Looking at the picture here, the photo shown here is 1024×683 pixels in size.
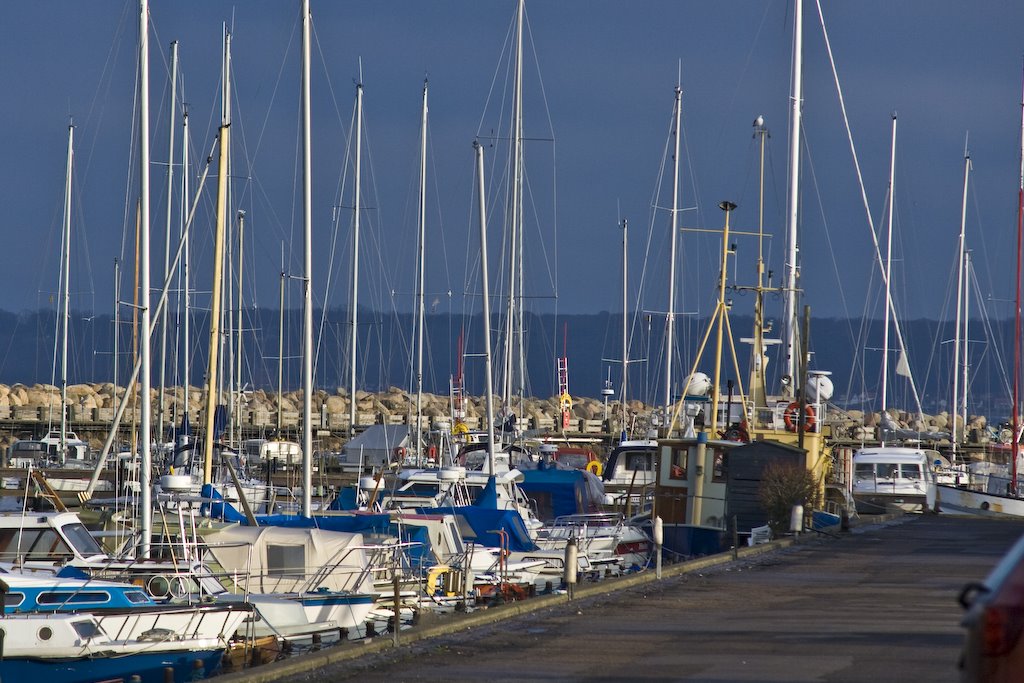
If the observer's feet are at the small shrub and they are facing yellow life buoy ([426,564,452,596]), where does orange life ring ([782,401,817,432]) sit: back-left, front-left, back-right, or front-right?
back-right

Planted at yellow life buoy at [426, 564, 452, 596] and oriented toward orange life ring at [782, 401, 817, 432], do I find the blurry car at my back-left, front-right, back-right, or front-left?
back-right

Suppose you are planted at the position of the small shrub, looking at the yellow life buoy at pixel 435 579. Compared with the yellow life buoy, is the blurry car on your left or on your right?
left

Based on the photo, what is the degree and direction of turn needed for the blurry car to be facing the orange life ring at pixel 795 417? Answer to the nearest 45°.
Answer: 0° — it already faces it

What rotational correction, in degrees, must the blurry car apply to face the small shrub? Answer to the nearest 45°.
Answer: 0° — it already faces it

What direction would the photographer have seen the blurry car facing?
facing away from the viewer

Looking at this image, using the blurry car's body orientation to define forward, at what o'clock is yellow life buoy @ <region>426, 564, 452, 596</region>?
The yellow life buoy is roughly at 11 o'clock from the blurry car.
